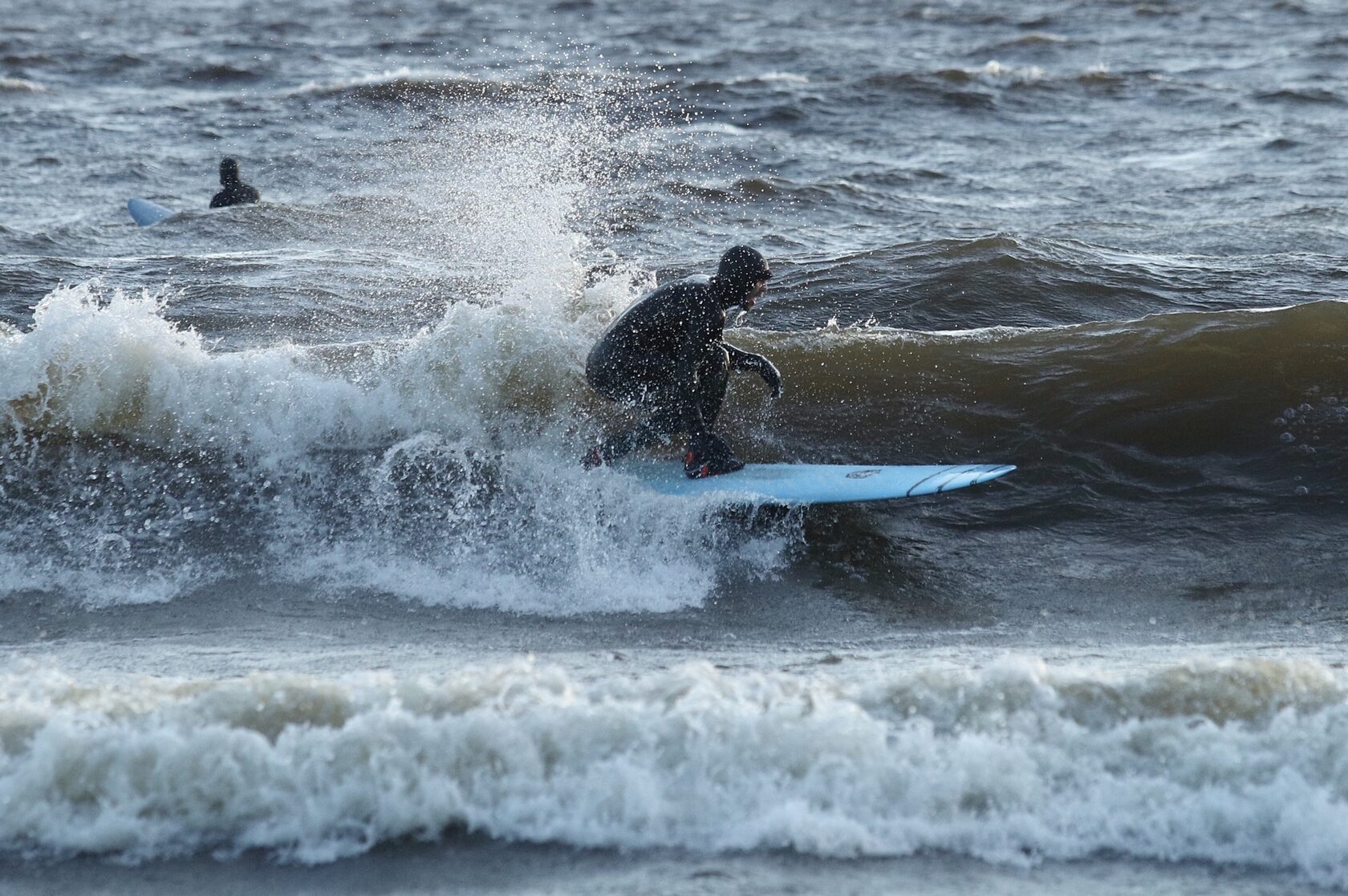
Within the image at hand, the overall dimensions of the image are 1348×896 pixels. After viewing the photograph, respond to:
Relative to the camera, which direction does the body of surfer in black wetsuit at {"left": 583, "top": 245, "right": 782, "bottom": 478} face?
to the viewer's right

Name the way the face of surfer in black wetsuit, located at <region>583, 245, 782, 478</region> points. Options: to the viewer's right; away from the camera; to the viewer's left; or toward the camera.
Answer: to the viewer's right

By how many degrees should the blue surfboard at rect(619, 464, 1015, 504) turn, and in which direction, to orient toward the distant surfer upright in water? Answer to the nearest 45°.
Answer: approximately 135° to its left

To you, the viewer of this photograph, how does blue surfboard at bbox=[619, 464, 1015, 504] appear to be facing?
facing to the right of the viewer

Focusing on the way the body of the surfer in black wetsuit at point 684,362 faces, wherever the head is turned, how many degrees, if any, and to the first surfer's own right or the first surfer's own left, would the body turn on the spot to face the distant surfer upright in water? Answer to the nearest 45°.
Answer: approximately 135° to the first surfer's own left
